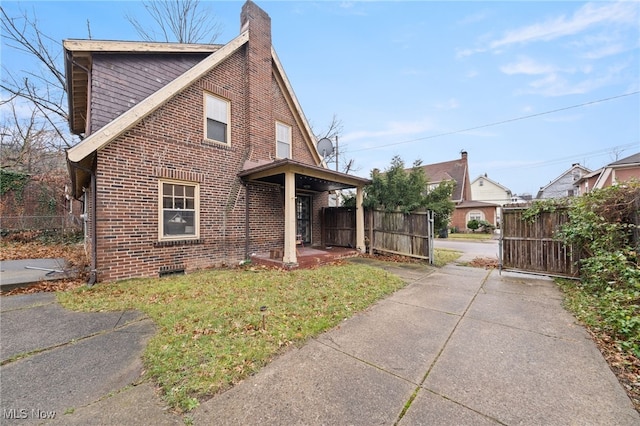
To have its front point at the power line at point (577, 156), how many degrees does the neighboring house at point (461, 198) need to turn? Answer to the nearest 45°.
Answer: approximately 135° to its left

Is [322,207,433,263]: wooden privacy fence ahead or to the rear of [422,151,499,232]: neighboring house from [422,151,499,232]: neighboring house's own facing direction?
ahead

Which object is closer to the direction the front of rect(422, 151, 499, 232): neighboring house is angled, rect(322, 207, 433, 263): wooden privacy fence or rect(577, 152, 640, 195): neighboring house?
the wooden privacy fence

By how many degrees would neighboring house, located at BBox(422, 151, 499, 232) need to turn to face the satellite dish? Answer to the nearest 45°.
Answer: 0° — it already faces it

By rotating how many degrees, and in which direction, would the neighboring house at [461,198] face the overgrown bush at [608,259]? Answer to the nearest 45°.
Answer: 0° — it already faces it

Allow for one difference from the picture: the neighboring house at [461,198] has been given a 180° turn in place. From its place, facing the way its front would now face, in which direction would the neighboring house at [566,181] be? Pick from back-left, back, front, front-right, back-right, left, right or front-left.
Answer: front-right

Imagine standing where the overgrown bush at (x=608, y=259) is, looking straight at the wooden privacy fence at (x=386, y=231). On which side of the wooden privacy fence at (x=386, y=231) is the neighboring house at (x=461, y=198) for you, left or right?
right

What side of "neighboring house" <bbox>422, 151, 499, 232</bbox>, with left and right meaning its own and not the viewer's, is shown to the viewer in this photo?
front

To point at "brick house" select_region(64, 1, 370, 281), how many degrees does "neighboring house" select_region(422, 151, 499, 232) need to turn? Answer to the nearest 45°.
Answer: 0° — it already faces it
